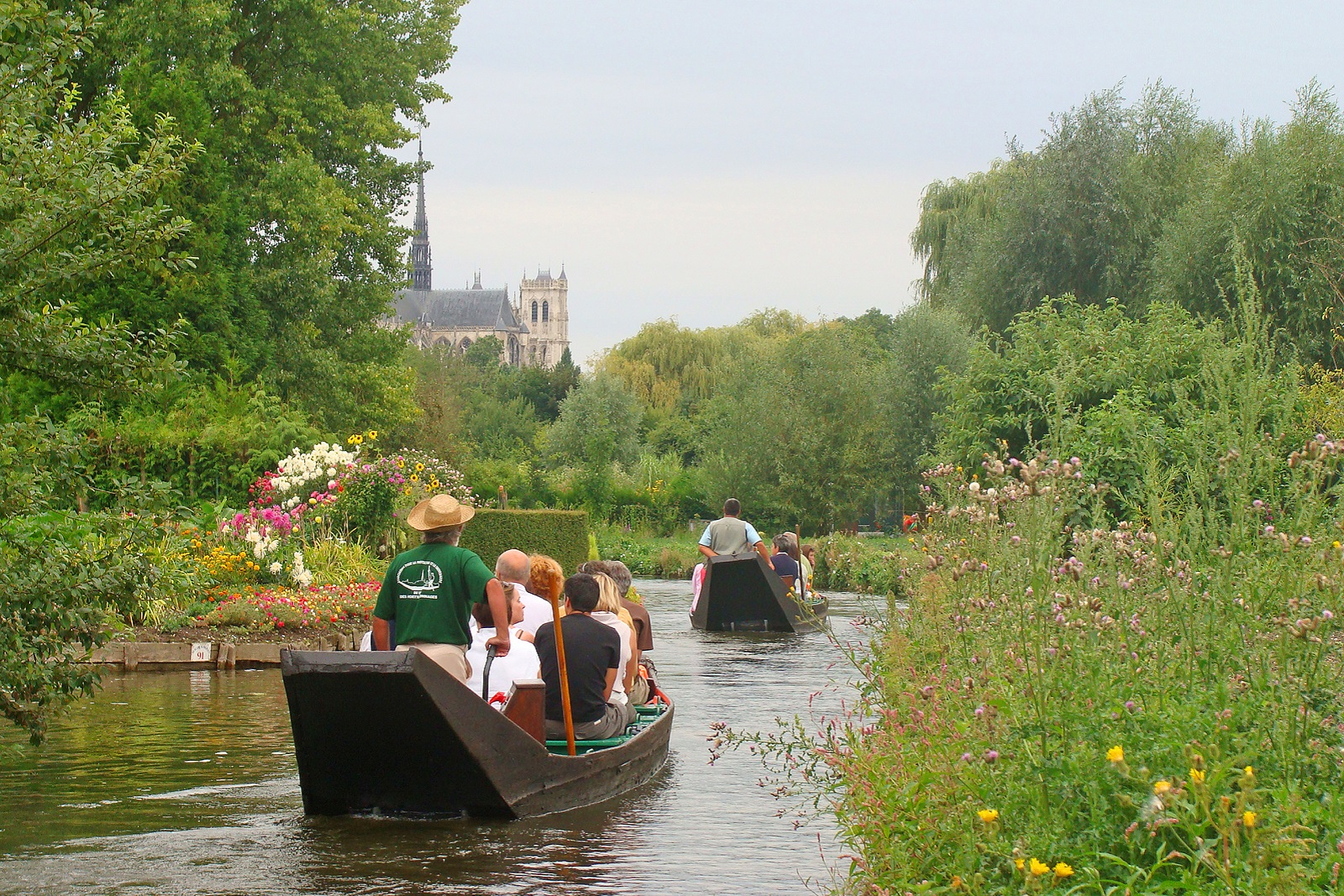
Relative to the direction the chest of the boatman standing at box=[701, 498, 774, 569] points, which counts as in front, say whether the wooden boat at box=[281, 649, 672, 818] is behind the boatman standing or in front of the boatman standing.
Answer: behind

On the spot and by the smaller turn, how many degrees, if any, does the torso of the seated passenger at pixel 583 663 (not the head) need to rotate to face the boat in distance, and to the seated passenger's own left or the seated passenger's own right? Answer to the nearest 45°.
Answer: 0° — they already face it

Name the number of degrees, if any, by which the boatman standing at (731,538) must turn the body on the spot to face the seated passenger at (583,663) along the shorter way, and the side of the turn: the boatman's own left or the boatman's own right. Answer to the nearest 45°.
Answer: approximately 180°

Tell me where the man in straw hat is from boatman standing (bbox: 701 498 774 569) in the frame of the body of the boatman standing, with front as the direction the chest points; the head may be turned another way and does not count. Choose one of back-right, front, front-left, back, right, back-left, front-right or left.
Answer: back

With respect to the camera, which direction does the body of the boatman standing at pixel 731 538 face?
away from the camera

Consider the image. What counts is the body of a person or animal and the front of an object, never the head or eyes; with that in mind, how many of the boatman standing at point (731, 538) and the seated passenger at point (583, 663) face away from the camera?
2

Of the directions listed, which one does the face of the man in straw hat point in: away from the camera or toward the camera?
away from the camera

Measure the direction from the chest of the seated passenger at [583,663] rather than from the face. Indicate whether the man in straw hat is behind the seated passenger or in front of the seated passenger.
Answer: behind

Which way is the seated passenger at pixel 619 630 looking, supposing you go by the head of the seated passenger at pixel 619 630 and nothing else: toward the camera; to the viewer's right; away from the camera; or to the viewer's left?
away from the camera

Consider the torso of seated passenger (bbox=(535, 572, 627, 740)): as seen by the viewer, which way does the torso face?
away from the camera

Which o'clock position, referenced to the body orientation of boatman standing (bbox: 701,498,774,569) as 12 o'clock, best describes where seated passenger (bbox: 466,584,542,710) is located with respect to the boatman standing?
The seated passenger is roughly at 6 o'clock from the boatman standing.

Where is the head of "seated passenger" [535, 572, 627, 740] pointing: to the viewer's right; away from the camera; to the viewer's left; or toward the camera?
away from the camera
